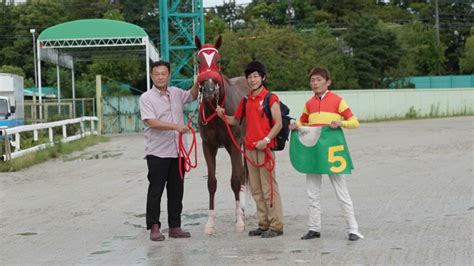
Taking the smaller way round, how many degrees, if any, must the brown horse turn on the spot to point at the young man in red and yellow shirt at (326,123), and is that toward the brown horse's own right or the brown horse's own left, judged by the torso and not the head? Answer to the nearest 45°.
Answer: approximately 45° to the brown horse's own left

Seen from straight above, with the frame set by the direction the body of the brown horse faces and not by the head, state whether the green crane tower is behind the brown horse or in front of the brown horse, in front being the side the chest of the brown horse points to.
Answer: behind

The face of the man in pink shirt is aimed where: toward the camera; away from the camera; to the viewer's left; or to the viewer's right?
toward the camera

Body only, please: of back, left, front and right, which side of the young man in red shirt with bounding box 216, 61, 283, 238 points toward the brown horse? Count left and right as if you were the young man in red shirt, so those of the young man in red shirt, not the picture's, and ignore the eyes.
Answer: right

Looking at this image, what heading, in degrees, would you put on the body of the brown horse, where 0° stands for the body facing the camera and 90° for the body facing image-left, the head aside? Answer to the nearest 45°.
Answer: approximately 0°

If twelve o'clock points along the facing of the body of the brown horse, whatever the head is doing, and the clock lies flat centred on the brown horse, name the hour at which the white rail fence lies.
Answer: The white rail fence is roughly at 5 o'clock from the brown horse.

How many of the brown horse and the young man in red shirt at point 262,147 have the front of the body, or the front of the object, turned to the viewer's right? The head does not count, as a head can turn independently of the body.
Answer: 0

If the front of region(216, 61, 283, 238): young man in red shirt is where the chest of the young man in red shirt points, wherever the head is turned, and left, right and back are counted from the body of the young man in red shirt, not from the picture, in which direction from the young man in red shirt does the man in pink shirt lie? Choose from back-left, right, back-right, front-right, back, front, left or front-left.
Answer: front-right

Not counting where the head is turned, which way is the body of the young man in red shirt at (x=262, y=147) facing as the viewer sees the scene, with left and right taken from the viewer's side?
facing the viewer and to the left of the viewer

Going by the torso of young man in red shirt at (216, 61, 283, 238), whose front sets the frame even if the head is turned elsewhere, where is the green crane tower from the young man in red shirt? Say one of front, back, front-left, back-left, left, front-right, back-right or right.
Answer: back-right
